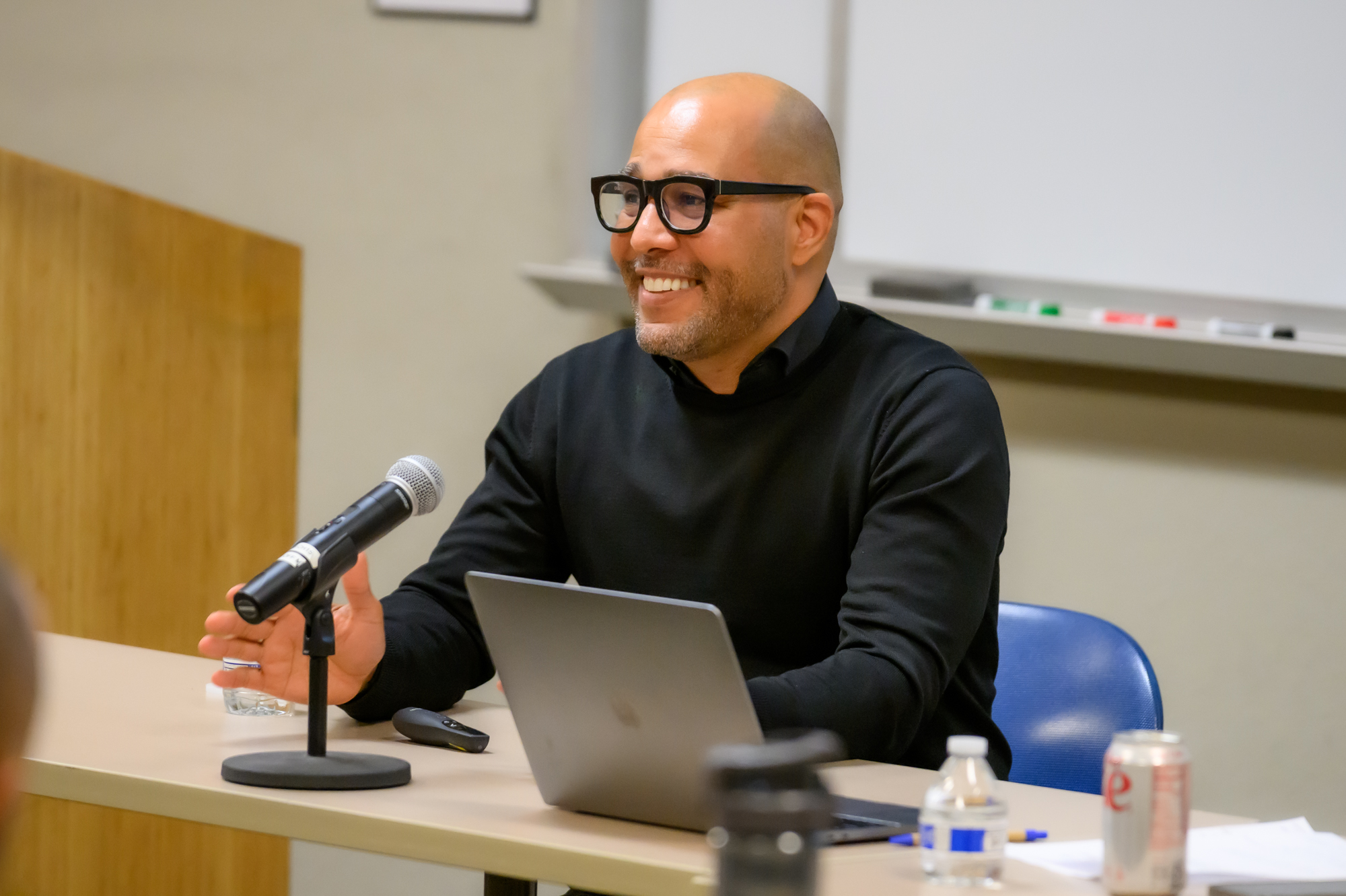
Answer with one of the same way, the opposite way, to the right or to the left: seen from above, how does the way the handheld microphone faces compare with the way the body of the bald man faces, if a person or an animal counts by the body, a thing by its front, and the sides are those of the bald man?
the opposite way

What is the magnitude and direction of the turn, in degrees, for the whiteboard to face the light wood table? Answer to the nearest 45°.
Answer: approximately 45° to its left

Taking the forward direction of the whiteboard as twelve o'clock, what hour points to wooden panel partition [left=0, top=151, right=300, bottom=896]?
The wooden panel partition is roughly at 1 o'clock from the whiteboard.

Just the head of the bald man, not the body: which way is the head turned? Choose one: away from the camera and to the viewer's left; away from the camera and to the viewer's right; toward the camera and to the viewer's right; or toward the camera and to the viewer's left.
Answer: toward the camera and to the viewer's left

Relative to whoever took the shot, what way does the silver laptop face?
facing away from the viewer and to the right of the viewer

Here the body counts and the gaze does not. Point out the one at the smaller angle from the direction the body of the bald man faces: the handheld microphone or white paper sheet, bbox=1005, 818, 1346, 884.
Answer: the handheld microphone

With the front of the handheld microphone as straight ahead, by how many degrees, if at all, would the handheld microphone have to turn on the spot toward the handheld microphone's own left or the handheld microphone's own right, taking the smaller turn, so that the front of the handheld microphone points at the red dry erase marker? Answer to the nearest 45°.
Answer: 0° — it already faces it

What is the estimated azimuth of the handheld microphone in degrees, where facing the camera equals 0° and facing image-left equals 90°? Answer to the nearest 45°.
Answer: approximately 225°

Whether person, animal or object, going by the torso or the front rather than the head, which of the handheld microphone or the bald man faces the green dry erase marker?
the handheld microphone

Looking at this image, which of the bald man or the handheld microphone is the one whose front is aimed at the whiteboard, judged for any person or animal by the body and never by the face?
the handheld microphone

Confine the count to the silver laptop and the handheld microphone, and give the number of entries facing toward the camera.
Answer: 0
